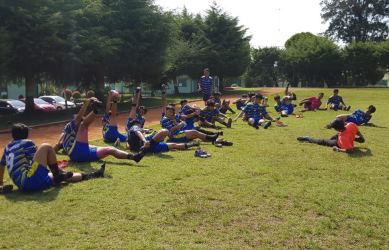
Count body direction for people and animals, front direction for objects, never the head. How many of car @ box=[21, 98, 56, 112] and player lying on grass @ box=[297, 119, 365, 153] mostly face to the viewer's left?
1

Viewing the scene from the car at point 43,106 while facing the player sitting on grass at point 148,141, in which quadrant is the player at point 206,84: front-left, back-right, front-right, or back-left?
front-left

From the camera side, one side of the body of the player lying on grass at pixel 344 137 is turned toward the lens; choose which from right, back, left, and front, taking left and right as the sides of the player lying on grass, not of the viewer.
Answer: left

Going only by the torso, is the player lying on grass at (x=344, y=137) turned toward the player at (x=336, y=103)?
no

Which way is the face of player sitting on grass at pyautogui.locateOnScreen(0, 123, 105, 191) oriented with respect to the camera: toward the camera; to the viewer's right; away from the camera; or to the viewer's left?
away from the camera

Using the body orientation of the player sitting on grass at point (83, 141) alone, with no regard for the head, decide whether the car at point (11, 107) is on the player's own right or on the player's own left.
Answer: on the player's own left

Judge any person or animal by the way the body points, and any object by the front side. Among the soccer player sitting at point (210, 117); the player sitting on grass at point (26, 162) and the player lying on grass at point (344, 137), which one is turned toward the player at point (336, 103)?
the player sitting on grass at point (26, 162)

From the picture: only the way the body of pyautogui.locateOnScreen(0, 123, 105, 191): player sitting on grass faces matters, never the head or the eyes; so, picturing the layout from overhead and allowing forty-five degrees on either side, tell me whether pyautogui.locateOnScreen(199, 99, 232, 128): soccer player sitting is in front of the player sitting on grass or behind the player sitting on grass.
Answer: in front
